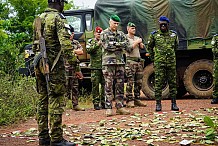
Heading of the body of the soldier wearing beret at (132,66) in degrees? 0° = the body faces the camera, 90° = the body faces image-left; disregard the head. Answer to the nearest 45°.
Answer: approximately 315°

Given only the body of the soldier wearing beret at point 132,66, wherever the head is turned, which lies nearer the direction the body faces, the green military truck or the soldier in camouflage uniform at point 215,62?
the soldier in camouflage uniform

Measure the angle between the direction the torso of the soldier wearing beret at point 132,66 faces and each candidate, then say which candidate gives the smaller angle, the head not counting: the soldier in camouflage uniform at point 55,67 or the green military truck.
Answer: the soldier in camouflage uniform

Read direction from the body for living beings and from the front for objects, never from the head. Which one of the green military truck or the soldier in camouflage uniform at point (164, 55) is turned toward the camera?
the soldier in camouflage uniform

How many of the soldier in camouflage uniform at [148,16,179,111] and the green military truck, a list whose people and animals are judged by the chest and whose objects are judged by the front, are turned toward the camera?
1

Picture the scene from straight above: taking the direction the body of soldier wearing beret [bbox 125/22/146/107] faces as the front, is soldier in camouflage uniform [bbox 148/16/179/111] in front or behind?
in front

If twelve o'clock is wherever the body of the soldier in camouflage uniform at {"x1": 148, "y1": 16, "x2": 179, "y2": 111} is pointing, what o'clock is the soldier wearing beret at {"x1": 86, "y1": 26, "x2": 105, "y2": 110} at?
The soldier wearing beret is roughly at 4 o'clock from the soldier in camouflage uniform.

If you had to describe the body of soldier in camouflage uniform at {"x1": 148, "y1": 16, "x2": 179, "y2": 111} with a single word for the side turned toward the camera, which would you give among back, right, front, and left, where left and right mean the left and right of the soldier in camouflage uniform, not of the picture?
front

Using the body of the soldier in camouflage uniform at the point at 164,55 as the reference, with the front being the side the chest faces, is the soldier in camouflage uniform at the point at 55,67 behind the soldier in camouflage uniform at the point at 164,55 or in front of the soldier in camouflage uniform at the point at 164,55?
in front

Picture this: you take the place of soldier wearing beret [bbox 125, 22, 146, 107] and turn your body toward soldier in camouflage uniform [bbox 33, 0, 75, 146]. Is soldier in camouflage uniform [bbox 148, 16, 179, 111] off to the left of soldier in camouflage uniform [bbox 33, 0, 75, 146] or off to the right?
left

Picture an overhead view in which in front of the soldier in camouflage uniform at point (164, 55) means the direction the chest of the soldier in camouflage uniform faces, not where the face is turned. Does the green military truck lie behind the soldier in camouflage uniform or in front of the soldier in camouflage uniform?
behind

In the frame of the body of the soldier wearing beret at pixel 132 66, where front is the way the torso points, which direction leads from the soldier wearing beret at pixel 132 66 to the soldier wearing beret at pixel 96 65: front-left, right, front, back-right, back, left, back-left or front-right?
back-right
